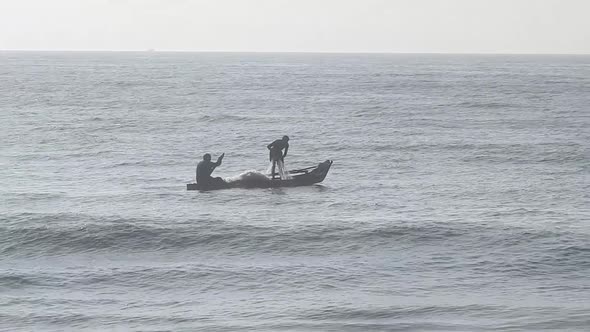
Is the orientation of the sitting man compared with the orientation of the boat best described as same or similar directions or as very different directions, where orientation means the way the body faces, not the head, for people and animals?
same or similar directions

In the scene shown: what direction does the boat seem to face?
to the viewer's right

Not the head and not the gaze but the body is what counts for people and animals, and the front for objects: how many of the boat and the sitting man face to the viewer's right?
2

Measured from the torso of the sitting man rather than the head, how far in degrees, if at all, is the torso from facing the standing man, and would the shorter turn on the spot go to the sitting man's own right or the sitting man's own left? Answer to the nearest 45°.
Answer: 0° — they already face them

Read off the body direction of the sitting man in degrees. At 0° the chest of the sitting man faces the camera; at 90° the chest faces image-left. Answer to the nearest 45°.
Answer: approximately 270°
